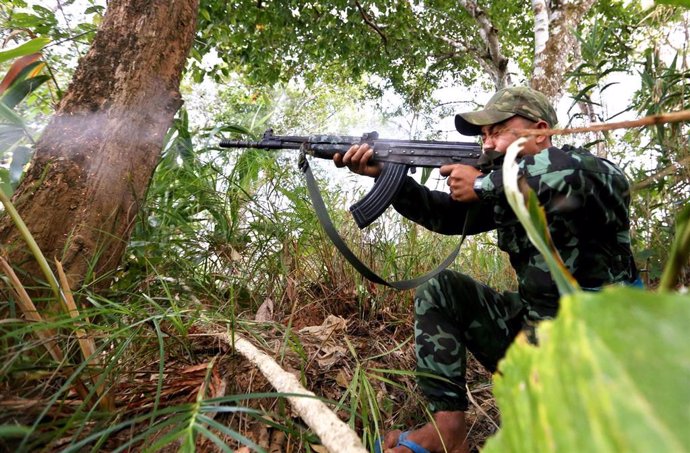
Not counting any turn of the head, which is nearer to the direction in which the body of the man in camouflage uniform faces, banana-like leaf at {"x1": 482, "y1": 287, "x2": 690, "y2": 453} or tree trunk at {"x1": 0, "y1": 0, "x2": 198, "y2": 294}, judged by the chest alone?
the tree trunk

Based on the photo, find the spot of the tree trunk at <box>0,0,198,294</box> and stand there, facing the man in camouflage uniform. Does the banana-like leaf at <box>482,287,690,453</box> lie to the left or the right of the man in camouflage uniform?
right

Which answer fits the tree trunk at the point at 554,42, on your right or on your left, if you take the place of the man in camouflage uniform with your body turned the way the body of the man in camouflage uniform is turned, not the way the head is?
on your right

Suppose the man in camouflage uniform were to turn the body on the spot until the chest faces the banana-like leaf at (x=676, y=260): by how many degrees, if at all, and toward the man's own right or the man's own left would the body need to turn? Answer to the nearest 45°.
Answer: approximately 90° to the man's own left

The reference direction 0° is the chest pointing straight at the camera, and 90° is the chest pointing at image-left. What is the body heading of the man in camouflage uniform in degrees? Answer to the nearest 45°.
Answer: approximately 90°

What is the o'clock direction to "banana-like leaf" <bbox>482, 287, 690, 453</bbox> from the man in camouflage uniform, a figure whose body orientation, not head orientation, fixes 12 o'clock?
The banana-like leaf is roughly at 9 o'clock from the man in camouflage uniform.
